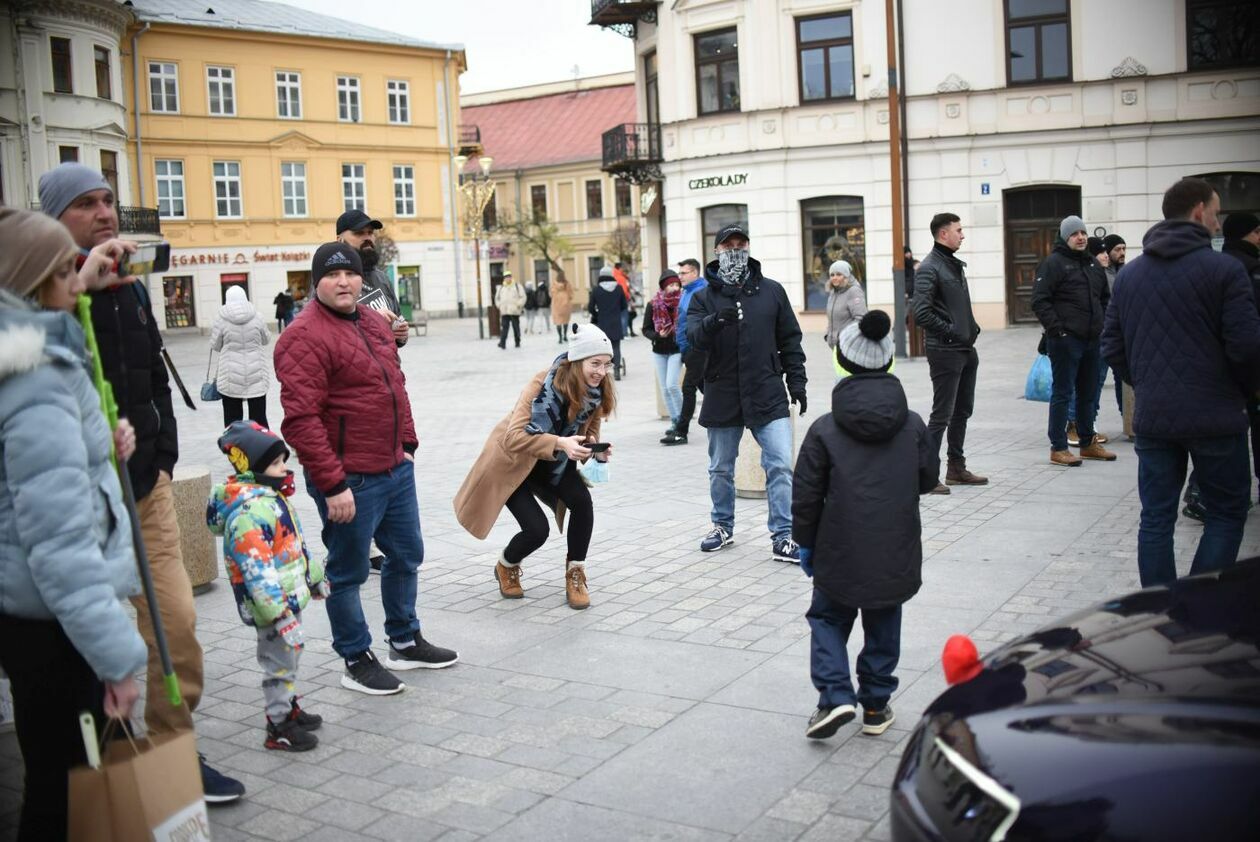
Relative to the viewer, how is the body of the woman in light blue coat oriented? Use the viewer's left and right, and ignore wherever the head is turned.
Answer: facing to the right of the viewer

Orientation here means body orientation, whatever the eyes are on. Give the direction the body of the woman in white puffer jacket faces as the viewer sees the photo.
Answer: away from the camera

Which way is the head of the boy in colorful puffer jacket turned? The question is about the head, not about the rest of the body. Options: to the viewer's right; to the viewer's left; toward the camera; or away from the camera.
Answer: to the viewer's right

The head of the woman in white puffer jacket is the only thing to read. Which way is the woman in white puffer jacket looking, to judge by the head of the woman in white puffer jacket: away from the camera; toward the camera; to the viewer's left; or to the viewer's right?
away from the camera

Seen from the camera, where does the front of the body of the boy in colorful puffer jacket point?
to the viewer's right

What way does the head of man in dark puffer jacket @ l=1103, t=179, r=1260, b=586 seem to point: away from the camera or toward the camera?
away from the camera

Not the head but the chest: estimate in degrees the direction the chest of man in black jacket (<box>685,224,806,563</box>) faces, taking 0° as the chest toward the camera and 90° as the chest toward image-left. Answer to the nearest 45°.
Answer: approximately 0°

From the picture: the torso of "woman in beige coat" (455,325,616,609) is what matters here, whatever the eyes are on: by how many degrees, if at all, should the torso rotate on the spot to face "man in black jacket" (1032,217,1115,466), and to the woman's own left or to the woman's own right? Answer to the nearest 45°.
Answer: approximately 90° to the woman's own left

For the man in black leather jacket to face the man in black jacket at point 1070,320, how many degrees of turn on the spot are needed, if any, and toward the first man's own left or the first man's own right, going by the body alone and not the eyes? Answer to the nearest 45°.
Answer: approximately 45° to the first man's own left
